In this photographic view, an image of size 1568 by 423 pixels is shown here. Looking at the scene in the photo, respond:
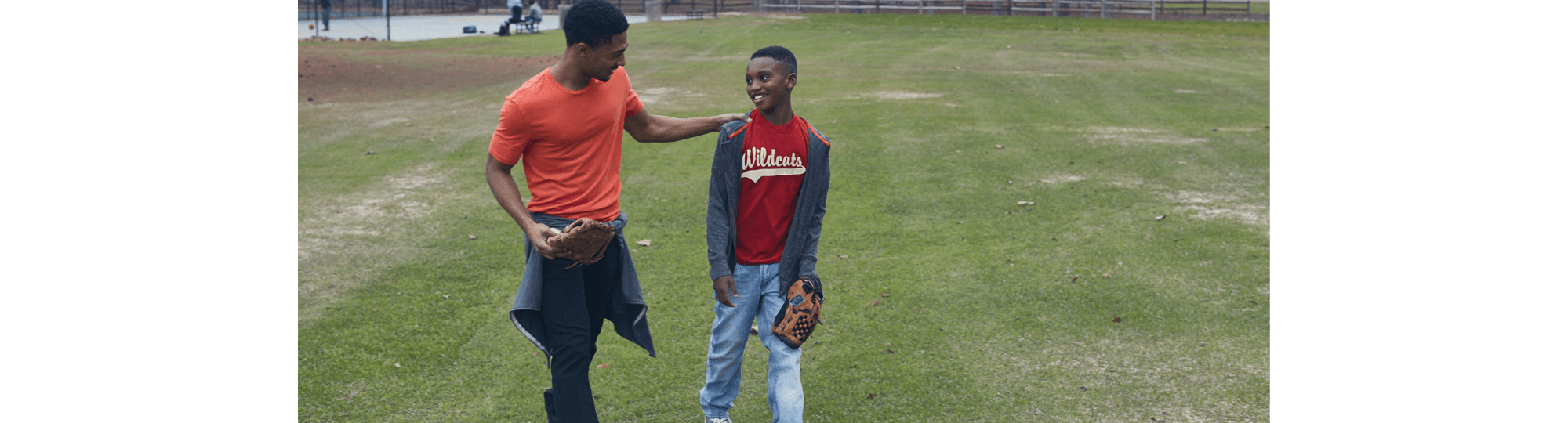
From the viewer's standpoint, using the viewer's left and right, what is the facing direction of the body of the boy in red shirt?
facing the viewer

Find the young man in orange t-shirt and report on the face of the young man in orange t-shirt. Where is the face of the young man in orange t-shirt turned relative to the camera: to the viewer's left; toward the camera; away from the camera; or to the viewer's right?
to the viewer's right

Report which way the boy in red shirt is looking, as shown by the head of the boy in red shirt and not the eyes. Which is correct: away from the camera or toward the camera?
toward the camera
